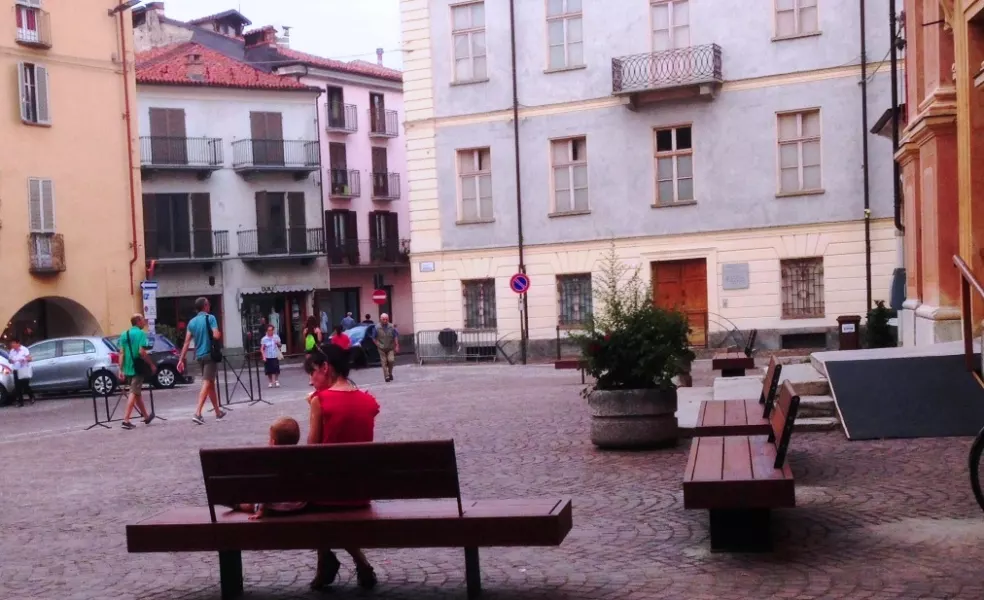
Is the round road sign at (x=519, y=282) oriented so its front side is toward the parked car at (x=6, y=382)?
no

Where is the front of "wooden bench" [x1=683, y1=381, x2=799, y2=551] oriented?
to the viewer's left

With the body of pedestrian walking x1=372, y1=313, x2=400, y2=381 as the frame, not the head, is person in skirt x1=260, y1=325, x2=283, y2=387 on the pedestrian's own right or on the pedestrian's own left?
on the pedestrian's own right

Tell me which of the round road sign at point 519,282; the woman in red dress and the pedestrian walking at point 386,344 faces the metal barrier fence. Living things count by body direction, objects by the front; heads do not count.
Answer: the woman in red dress

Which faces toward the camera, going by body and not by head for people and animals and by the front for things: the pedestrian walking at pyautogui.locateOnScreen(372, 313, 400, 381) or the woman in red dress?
the pedestrian walking

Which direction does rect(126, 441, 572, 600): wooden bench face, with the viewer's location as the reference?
facing away from the viewer

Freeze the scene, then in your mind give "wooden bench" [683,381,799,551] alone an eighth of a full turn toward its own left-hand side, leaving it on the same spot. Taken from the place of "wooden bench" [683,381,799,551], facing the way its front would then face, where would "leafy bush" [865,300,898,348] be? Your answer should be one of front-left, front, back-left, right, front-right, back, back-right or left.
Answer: back-right

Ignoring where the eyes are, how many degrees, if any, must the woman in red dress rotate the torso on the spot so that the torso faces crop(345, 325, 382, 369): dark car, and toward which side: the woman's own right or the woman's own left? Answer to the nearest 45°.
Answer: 0° — they already face it

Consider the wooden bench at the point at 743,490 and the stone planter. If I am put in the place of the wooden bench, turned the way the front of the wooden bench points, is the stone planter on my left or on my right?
on my right

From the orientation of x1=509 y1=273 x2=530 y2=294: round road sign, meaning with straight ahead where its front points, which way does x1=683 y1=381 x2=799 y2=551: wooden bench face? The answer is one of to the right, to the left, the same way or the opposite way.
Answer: to the right

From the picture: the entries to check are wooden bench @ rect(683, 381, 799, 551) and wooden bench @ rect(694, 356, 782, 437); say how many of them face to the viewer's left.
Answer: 2

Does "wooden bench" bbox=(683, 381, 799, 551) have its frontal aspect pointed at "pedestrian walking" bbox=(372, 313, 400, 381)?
no

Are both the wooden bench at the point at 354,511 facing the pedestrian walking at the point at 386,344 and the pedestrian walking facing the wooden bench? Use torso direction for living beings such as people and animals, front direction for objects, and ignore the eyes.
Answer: yes

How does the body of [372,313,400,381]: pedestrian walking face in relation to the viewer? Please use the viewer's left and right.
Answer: facing the viewer

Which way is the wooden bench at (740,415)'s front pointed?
to the viewer's left

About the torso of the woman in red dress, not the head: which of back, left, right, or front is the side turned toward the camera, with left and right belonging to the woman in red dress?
back

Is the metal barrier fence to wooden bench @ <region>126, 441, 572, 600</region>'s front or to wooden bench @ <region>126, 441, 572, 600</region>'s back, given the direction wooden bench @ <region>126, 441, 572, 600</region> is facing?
to the front

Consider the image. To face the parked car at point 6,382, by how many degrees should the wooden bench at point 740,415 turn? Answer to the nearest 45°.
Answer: approximately 45° to its right
